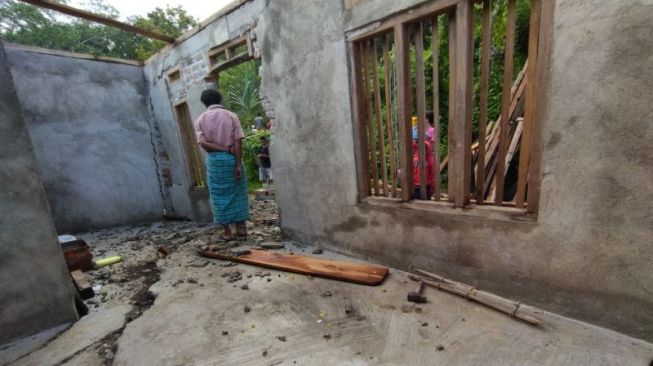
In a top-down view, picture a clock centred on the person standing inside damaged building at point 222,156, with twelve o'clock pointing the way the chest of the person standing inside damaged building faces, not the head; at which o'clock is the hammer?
The hammer is roughly at 5 o'clock from the person standing inside damaged building.

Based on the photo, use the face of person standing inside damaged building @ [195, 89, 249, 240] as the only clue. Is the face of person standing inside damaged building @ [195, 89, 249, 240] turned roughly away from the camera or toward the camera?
away from the camera

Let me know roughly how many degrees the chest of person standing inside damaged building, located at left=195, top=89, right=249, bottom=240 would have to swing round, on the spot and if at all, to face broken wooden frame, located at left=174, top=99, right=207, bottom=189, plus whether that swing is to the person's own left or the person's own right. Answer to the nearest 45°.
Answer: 0° — they already face it

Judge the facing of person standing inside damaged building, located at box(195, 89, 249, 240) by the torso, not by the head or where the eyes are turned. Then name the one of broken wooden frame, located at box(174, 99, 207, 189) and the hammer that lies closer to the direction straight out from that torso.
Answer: the broken wooden frame

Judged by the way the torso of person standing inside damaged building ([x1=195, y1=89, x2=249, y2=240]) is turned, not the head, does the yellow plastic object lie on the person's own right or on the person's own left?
on the person's own left

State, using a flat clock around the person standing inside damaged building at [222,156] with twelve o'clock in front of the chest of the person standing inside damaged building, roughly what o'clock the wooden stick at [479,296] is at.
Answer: The wooden stick is roughly at 5 o'clock from the person standing inside damaged building.

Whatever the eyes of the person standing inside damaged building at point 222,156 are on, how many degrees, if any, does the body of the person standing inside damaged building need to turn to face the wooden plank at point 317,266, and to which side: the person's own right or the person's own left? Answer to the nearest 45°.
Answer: approximately 135° to the person's own right

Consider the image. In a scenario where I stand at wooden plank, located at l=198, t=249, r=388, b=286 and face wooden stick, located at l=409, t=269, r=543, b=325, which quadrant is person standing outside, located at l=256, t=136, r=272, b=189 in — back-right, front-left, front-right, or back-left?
back-left

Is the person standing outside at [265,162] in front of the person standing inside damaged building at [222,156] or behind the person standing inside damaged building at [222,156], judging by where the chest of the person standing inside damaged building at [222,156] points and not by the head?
in front

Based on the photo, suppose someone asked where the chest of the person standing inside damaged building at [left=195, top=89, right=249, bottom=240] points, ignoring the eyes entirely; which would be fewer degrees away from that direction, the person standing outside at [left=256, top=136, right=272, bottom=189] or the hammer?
the person standing outside

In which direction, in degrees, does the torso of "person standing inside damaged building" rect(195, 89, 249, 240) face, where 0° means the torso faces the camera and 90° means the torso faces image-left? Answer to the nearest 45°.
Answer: approximately 180°
